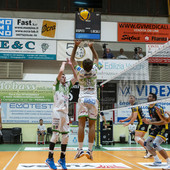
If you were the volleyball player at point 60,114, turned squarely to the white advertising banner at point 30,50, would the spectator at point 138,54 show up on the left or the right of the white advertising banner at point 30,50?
right

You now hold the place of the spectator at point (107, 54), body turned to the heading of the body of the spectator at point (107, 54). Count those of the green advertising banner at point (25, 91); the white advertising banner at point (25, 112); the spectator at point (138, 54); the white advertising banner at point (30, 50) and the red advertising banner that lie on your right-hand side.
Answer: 3

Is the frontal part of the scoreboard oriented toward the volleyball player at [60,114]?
yes

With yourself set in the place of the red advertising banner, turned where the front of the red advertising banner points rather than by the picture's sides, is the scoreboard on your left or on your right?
on your right

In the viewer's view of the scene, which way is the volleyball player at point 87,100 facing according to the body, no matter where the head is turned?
away from the camera

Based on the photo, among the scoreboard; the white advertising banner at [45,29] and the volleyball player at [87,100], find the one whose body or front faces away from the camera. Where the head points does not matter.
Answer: the volleyball player

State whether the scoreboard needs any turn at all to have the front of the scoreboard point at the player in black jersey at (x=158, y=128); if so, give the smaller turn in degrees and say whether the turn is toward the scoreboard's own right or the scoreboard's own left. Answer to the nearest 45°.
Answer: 0° — it already faces them

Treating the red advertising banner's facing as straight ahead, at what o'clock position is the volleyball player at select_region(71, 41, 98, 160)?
The volleyball player is roughly at 12 o'clock from the red advertising banner.

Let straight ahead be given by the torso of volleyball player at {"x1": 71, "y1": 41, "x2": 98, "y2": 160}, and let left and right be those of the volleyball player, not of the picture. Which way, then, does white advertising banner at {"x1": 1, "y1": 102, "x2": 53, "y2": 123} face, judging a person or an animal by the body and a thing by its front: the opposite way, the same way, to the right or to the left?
the opposite way

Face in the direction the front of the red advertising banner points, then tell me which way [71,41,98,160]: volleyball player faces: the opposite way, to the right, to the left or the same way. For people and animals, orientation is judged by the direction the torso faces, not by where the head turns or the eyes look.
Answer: the opposite way

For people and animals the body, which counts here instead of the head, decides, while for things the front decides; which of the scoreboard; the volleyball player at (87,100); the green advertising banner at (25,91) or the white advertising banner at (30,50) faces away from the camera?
the volleyball player
